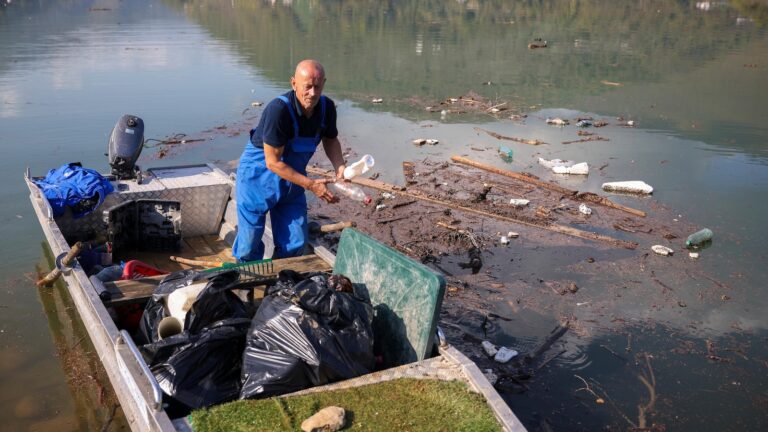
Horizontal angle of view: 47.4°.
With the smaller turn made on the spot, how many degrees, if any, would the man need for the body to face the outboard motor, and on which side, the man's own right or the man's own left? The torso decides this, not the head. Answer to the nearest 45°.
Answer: approximately 180°

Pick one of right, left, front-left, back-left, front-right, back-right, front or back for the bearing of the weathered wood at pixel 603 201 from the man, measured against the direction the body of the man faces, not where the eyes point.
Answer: left

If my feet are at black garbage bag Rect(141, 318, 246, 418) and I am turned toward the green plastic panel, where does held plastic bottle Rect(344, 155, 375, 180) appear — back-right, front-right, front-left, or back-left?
front-left

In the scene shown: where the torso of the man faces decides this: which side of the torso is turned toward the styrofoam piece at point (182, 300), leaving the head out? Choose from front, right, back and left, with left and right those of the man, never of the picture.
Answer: right

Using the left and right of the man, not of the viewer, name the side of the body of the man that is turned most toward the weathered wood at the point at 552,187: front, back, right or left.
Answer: left

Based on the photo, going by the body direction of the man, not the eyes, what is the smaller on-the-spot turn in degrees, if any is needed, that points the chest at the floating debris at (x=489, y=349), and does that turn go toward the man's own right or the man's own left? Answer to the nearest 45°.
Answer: approximately 45° to the man's own left

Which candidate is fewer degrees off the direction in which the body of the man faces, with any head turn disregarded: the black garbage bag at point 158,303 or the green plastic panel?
the green plastic panel

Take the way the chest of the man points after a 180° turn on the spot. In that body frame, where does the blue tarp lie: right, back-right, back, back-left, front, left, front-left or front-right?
front

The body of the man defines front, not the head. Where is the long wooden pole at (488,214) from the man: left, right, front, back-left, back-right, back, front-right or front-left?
left

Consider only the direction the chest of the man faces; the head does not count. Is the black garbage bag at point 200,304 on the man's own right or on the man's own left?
on the man's own right

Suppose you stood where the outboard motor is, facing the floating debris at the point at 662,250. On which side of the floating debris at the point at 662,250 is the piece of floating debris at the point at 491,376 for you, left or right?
right

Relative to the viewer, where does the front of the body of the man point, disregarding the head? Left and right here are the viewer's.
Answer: facing the viewer and to the right of the viewer
